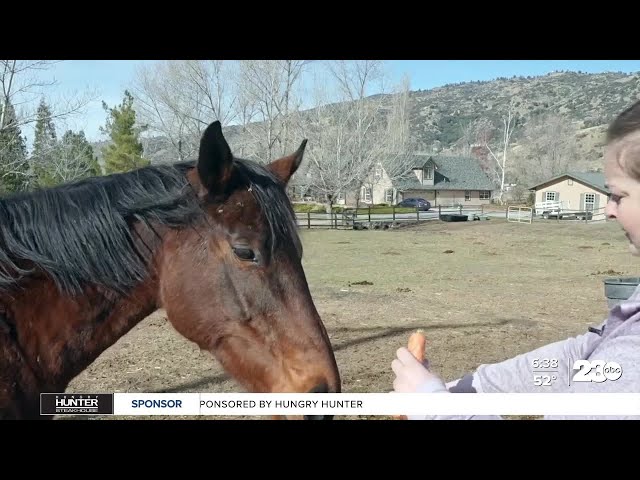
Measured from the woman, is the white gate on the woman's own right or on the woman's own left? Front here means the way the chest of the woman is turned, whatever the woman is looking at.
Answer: on the woman's own right

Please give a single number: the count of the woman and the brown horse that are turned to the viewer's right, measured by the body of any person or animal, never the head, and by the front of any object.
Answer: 1

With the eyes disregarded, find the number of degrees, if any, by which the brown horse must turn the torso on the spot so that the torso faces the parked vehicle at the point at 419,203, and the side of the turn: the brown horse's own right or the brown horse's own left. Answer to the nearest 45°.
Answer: approximately 45° to the brown horse's own left

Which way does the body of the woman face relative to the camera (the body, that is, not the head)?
to the viewer's left

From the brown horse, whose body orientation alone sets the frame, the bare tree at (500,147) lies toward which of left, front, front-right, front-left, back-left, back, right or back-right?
front-left

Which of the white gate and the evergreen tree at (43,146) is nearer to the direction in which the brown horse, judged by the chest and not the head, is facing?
the white gate

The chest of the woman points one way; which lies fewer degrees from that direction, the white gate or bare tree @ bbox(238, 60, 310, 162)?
the bare tree

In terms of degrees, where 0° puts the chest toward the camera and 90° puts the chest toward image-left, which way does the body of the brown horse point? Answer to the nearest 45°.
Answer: approximately 270°

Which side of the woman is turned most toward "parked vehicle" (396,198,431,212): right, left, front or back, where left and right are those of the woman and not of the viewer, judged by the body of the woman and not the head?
right

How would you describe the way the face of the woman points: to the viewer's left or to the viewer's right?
to the viewer's left

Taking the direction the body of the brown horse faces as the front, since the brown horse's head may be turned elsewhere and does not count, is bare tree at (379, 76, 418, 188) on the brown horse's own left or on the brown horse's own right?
on the brown horse's own left
